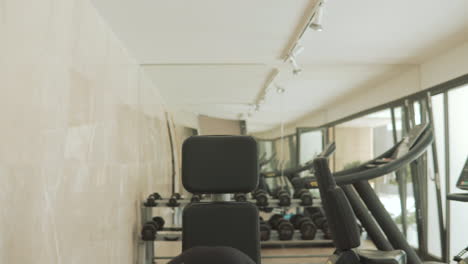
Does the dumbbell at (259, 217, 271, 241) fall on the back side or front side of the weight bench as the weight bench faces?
on the back side

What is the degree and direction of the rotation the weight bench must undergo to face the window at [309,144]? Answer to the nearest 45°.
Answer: approximately 180°

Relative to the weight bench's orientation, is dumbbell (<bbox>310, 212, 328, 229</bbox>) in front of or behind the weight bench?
behind

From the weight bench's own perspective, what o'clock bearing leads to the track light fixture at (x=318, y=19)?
The track light fixture is roughly at 7 o'clock from the weight bench.

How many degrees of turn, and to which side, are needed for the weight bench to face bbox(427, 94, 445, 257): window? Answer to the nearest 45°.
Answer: approximately 135° to its left

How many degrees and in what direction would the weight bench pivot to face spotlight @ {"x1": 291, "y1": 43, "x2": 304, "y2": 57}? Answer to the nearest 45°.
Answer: approximately 180°

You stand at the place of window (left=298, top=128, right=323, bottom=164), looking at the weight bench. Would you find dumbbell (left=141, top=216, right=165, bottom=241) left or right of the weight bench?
right

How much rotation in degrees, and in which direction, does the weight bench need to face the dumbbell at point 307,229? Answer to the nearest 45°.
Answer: approximately 180°

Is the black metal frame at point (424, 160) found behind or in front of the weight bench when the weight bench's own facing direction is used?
behind

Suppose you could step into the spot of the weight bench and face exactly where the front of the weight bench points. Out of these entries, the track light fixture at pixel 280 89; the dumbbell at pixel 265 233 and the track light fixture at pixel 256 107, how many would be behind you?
3

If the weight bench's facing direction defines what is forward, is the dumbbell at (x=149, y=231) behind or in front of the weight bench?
behind

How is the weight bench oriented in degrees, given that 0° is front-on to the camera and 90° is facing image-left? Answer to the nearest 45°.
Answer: approximately 0°

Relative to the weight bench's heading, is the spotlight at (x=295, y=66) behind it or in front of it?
behind
